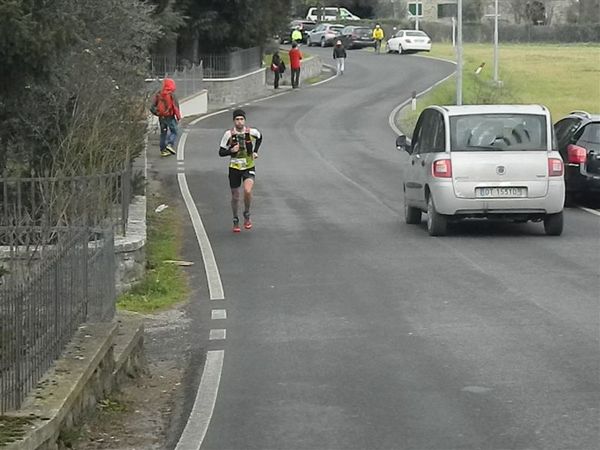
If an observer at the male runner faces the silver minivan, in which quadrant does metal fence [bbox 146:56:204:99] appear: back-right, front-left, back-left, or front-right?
back-left

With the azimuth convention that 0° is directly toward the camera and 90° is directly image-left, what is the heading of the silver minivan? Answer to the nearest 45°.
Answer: approximately 180°

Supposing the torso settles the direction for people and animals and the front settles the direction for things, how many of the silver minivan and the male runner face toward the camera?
1

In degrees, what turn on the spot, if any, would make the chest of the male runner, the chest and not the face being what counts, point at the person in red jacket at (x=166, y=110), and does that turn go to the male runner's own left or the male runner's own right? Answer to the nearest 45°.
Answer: approximately 180°

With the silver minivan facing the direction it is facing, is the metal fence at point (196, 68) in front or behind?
in front

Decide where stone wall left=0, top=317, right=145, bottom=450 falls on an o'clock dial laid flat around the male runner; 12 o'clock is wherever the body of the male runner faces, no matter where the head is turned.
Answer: The stone wall is roughly at 12 o'clock from the male runner.

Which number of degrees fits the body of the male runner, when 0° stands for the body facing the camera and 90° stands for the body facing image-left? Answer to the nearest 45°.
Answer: approximately 0°

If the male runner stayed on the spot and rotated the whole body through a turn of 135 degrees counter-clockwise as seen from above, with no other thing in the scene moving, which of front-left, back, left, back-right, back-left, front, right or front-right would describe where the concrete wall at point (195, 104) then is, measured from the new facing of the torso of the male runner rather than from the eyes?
front-left

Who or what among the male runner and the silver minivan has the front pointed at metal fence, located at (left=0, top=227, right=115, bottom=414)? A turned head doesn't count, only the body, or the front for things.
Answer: the male runner

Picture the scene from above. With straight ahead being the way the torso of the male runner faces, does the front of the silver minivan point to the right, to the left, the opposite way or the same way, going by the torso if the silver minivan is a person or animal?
the opposite way

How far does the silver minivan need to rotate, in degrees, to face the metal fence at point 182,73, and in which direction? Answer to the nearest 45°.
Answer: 0° — it already faces it
